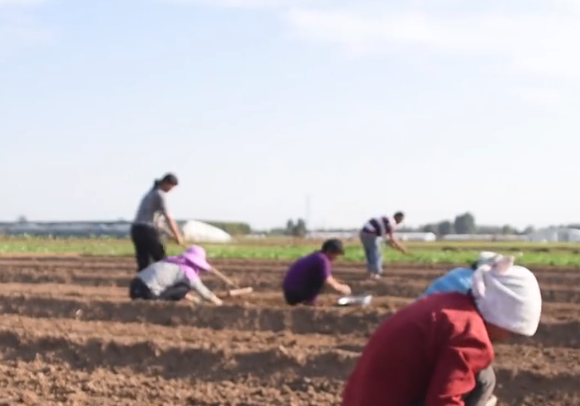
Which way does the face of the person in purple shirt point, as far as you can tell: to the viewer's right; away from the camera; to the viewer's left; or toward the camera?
to the viewer's right

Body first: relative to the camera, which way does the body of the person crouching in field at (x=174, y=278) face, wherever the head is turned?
to the viewer's right

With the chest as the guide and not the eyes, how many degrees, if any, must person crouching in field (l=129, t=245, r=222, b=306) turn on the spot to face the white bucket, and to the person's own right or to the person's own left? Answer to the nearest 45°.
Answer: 0° — they already face it

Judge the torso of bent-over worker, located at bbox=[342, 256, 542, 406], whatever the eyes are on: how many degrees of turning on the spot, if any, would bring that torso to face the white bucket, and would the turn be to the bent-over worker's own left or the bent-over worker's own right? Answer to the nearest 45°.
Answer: approximately 90° to the bent-over worker's own left

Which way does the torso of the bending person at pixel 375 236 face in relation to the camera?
to the viewer's right

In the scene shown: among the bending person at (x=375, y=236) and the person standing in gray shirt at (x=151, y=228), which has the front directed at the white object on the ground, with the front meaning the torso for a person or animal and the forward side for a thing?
the person standing in gray shirt at (x=151, y=228)

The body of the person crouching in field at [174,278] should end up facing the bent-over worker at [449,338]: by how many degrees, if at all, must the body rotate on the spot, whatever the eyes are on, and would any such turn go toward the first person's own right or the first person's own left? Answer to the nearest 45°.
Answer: approximately 90° to the first person's own right

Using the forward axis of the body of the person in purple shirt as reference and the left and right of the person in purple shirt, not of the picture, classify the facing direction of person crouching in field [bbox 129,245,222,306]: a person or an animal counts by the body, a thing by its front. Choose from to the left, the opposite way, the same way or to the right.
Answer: the same way

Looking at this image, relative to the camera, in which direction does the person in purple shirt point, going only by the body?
to the viewer's right

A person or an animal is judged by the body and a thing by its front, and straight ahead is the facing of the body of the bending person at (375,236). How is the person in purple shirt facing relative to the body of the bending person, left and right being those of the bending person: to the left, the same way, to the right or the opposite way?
the same way

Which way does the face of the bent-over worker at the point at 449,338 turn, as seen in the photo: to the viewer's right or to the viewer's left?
to the viewer's right

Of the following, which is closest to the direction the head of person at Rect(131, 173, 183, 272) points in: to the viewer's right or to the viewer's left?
to the viewer's right

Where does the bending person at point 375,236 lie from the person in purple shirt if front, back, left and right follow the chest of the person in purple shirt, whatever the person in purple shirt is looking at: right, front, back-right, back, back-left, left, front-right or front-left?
left

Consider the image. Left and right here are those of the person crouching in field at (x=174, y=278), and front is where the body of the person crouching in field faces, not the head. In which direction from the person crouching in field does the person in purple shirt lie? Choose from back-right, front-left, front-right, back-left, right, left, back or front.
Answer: front

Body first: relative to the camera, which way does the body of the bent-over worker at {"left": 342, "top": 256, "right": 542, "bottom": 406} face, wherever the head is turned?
to the viewer's right

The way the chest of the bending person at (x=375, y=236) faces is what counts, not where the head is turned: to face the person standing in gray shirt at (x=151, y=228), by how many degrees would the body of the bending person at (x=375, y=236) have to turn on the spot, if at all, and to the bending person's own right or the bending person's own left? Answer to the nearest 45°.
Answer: approximately 135° to the bending person's own right

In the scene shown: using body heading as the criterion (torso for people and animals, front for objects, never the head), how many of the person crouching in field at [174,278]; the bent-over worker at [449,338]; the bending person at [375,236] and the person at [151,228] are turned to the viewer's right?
4

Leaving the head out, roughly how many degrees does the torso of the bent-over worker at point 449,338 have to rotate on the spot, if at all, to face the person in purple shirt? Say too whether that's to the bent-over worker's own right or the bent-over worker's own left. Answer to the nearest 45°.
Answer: approximately 90° to the bent-over worker's own left

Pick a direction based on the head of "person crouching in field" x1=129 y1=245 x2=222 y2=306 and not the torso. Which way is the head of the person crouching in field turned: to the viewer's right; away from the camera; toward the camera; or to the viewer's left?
to the viewer's right
